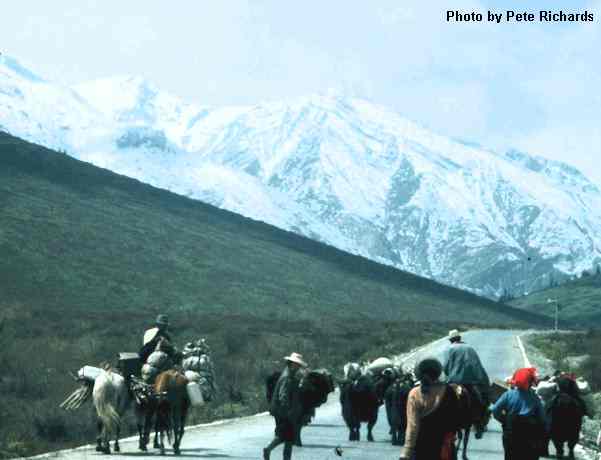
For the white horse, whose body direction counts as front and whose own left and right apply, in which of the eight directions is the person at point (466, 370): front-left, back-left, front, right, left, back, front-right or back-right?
right

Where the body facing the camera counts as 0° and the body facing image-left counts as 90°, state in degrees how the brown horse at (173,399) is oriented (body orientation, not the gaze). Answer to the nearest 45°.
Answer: approximately 180°

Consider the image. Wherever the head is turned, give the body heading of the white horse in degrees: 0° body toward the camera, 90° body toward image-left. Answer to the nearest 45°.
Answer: approximately 180°

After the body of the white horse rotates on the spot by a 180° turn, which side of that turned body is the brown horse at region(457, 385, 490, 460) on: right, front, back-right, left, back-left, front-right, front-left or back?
left

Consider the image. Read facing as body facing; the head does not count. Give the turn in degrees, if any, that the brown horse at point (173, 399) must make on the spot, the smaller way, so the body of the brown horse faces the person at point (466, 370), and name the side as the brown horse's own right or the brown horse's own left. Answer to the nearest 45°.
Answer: approximately 90° to the brown horse's own right

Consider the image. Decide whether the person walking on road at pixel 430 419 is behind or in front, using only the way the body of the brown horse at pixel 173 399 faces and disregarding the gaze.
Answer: behind

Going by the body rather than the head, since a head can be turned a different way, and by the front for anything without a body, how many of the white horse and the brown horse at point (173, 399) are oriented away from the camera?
2

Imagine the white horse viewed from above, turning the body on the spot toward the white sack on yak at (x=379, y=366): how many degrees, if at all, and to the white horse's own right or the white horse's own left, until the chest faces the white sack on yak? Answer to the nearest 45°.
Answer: approximately 45° to the white horse's own right
